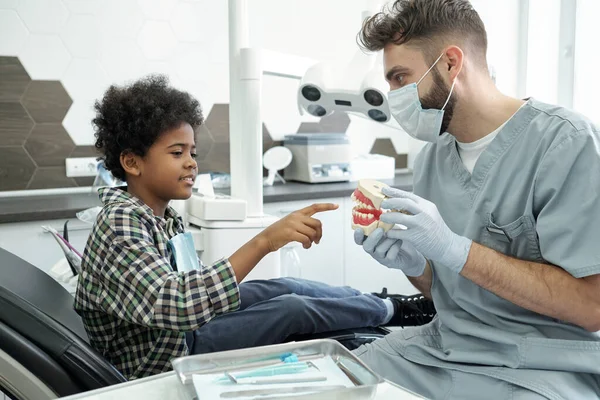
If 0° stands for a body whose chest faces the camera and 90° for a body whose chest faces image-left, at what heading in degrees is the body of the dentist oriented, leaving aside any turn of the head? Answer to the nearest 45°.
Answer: approximately 45°

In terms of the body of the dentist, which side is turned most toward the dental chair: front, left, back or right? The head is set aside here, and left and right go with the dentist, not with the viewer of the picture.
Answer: front

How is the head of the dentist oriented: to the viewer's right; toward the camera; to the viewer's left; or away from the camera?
to the viewer's left
